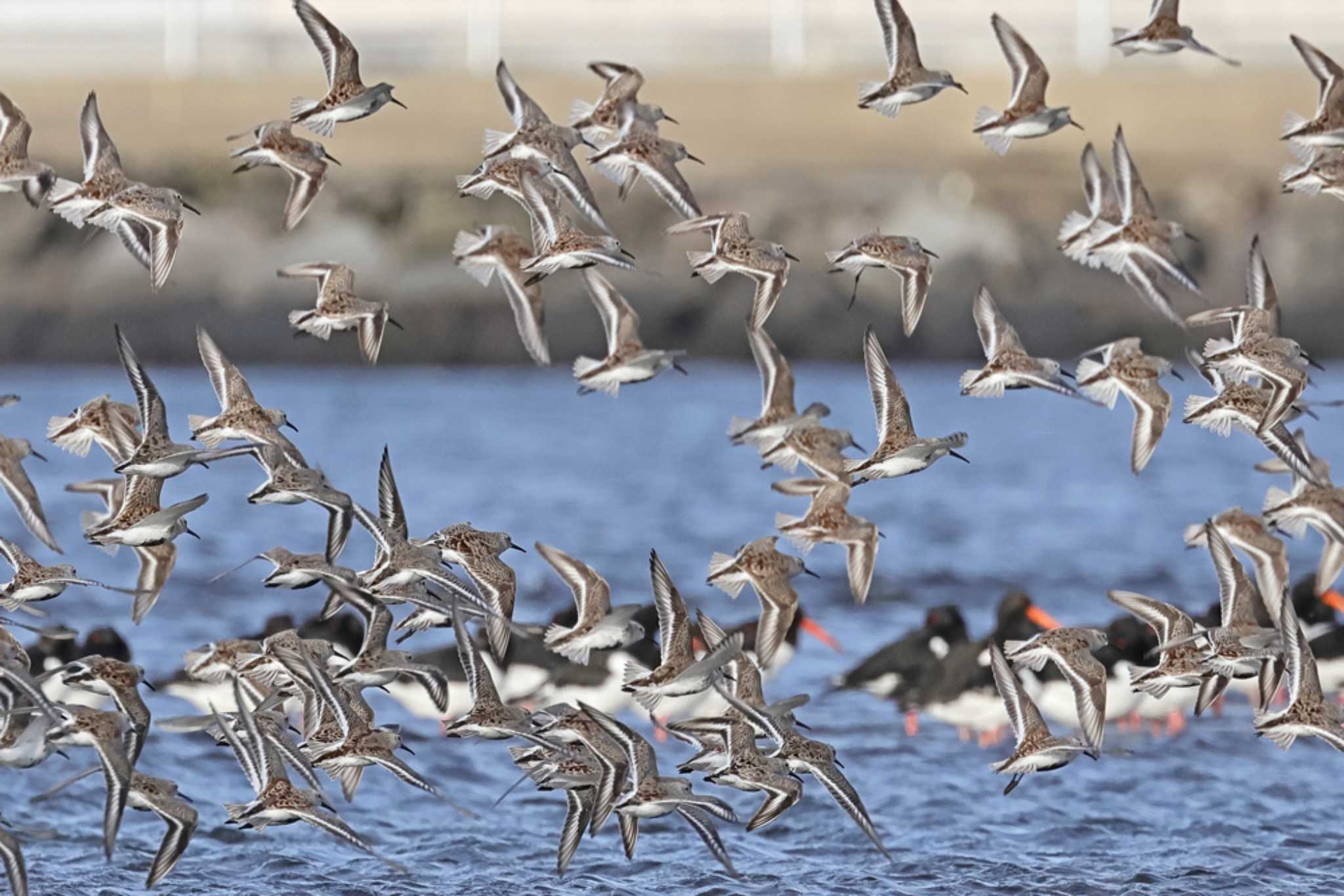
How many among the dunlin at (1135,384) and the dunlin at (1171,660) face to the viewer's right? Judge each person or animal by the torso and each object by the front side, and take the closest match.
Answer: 2

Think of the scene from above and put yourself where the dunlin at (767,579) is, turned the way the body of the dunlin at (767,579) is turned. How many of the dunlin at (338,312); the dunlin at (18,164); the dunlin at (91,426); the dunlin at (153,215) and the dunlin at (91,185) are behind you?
5

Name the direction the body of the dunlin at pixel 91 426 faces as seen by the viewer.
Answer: to the viewer's right

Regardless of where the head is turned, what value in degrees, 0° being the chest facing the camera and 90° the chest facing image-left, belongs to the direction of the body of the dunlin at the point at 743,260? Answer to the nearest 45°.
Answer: approximately 270°

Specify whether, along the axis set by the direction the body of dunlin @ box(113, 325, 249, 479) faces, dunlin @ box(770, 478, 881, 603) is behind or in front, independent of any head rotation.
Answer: in front

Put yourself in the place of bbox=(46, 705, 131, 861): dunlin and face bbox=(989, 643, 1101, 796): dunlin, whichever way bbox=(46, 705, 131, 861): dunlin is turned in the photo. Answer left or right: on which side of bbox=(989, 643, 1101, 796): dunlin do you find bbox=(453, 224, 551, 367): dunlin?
left

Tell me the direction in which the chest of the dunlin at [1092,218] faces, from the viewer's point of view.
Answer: to the viewer's right

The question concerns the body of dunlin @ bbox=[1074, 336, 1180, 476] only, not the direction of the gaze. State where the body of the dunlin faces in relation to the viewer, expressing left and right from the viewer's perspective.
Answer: facing to the right of the viewer

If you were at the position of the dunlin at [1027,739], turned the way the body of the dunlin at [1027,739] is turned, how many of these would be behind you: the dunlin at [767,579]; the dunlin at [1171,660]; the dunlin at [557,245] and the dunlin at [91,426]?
3

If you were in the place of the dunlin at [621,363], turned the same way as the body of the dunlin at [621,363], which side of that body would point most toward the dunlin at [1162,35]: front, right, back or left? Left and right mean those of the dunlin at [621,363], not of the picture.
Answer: front

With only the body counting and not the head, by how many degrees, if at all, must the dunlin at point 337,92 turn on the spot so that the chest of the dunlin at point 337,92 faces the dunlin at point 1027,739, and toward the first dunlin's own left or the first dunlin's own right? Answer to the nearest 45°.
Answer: approximately 45° to the first dunlin's own right

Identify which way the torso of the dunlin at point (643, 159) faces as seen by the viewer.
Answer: to the viewer's right

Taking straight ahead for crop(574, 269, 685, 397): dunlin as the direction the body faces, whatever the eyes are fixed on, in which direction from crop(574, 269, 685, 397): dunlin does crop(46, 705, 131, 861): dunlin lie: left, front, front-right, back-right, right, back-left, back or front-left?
back-right

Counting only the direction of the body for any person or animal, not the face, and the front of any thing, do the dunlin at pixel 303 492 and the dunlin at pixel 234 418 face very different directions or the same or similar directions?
same or similar directions

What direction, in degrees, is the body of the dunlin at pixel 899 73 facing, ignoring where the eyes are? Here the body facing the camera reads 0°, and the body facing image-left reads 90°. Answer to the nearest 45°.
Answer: approximately 270°

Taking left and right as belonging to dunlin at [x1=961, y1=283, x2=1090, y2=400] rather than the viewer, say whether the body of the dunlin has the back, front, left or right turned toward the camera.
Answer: right

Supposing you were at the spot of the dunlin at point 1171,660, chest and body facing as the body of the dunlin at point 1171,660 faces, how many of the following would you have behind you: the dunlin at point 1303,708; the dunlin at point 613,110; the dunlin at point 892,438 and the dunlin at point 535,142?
3
